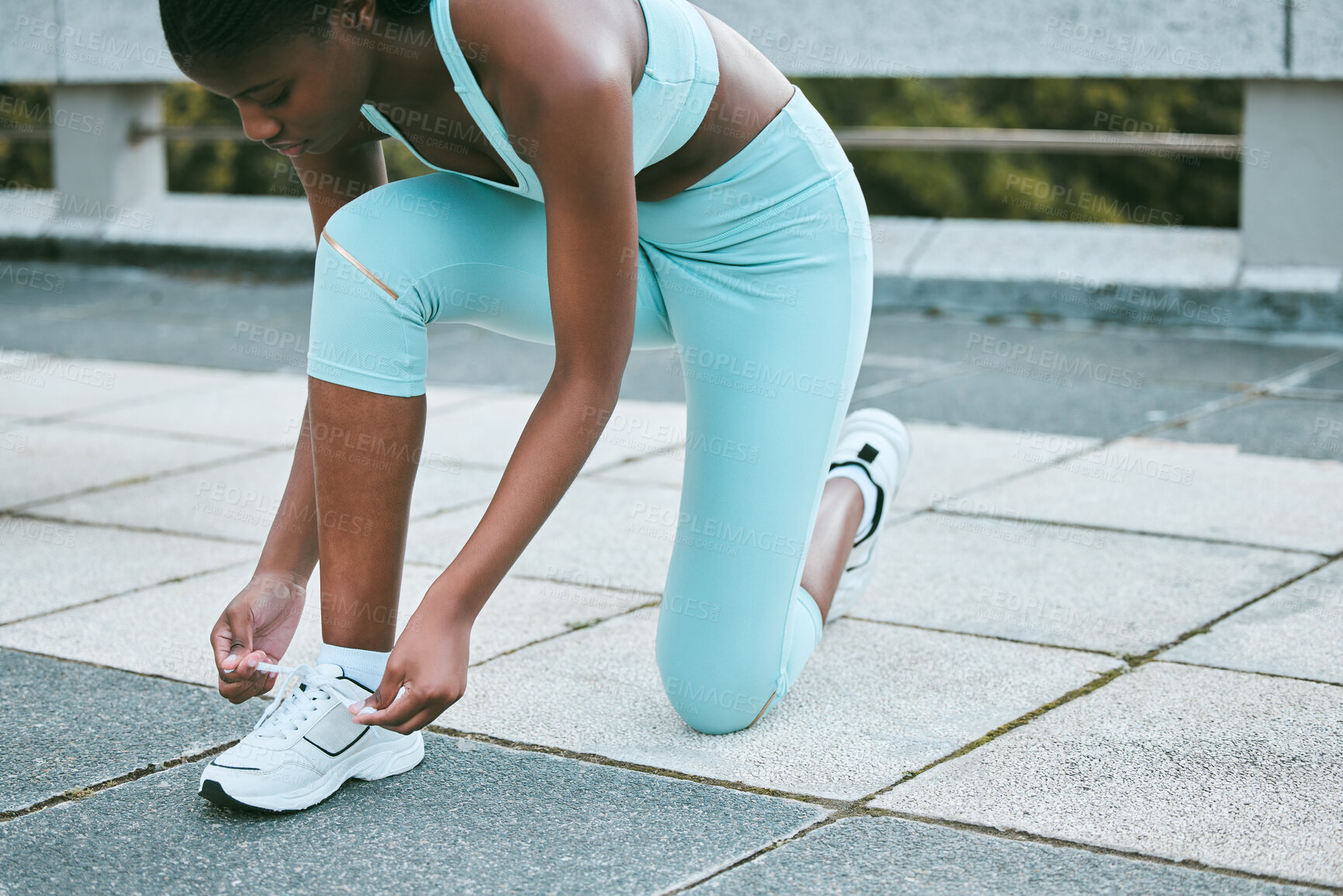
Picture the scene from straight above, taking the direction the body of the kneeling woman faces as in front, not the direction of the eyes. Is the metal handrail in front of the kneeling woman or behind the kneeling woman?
behind
